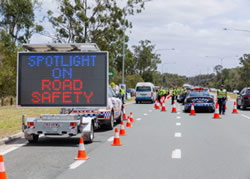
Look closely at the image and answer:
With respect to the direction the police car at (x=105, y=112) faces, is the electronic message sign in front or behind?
behind

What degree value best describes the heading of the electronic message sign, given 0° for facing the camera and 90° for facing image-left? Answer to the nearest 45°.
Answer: approximately 0°

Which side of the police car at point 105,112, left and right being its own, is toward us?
back

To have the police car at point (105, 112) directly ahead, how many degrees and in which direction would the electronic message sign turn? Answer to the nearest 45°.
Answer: approximately 135° to its left

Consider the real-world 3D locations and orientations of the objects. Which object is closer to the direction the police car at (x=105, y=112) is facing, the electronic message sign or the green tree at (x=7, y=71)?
the green tree
